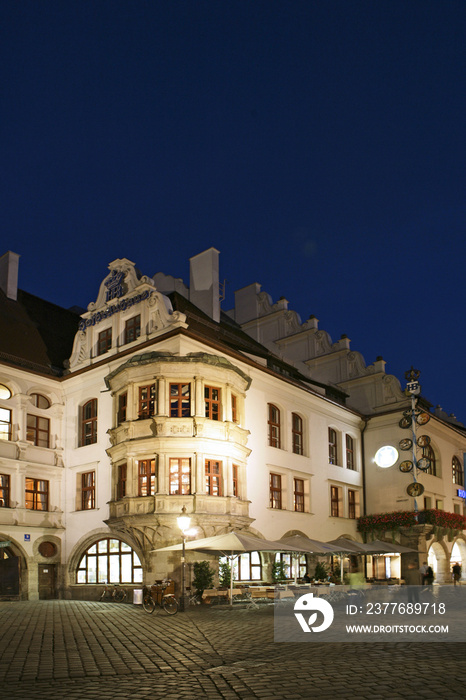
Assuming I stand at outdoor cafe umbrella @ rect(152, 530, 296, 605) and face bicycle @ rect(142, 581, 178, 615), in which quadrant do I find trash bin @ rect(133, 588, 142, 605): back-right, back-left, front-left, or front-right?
front-right
